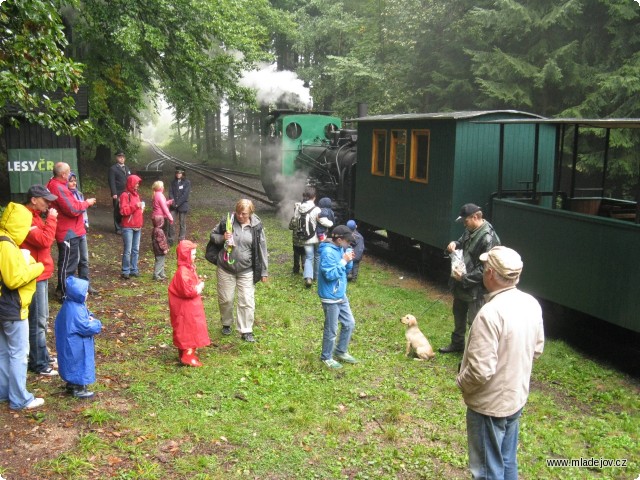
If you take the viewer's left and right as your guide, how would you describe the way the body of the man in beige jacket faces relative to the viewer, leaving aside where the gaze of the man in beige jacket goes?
facing away from the viewer and to the left of the viewer

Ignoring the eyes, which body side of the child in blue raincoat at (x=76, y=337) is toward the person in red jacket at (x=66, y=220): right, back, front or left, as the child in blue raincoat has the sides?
left

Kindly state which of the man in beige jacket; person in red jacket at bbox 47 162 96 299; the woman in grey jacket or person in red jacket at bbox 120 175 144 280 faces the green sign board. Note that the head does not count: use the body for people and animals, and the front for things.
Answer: the man in beige jacket

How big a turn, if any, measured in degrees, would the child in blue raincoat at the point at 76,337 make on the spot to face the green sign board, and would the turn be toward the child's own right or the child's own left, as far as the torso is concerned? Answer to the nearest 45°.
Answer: approximately 90° to the child's own left

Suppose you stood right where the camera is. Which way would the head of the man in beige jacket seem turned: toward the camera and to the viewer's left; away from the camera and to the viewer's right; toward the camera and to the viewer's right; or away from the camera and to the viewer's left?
away from the camera and to the viewer's left

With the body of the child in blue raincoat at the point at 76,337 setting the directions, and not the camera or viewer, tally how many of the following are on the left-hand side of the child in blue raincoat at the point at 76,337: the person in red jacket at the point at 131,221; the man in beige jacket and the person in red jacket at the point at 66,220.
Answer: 2

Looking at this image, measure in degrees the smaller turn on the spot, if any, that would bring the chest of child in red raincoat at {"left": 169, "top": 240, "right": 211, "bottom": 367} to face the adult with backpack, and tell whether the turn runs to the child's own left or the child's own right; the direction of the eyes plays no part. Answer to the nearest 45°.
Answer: approximately 45° to the child's own left

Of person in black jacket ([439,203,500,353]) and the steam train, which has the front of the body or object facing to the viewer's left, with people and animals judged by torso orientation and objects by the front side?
the person in black jacket

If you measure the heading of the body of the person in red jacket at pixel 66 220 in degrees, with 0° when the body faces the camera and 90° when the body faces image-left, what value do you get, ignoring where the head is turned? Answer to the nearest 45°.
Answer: approximately 270°

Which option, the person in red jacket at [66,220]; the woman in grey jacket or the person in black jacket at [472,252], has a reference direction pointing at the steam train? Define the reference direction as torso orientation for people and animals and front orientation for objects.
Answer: the person in red jacket

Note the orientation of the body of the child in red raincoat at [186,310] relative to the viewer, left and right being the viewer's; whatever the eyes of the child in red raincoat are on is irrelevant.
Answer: facing to the right of the viewer

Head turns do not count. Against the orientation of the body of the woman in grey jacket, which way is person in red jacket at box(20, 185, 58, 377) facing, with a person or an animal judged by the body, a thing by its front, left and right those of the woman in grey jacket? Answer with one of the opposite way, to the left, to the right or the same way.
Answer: to the left
